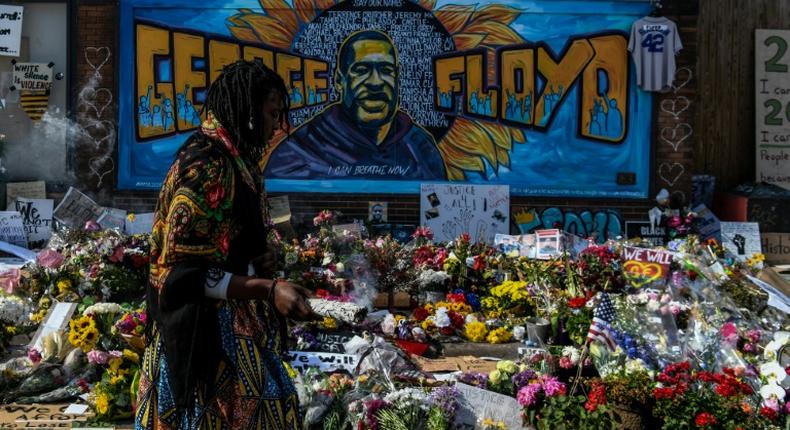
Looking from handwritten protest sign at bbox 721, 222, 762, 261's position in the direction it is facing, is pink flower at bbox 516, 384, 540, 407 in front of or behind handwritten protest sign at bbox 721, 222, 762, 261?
in front

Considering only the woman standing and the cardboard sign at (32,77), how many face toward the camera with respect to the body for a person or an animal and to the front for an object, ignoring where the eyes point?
1

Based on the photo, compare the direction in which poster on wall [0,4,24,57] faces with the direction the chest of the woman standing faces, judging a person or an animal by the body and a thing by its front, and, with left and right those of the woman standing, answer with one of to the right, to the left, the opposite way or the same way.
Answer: to the right

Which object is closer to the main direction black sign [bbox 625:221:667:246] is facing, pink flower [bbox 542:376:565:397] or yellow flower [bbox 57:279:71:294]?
the pink flower

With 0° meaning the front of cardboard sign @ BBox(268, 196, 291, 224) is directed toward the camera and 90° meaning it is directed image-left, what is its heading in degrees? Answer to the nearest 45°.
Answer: approximately 0°

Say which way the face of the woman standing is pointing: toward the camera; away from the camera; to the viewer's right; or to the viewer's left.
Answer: to the viewer's right

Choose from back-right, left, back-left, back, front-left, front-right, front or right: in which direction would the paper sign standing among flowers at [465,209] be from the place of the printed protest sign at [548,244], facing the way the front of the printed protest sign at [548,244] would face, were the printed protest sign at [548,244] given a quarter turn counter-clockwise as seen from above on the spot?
back-left

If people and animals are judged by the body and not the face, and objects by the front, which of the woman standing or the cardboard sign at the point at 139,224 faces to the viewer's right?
the woman standing

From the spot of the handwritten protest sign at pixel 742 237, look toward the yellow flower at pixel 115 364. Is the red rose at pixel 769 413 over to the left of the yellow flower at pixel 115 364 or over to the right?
left

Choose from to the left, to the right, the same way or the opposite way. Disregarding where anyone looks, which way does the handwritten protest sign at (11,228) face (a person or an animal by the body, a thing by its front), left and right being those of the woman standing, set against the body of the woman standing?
to the right

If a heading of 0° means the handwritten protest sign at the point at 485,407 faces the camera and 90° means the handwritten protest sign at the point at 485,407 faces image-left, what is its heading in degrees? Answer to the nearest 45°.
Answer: approximately 0°

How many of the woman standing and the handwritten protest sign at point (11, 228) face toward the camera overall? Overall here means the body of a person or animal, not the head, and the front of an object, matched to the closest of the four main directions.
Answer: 1

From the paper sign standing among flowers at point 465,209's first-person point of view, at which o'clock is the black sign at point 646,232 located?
The black sign is roughly at 9 o'clock from the paper sign standing among flowers.

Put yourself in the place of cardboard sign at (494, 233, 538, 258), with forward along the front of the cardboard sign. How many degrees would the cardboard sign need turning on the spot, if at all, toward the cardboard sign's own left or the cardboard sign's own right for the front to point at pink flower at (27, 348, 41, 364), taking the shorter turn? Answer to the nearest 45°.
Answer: approximately 45° to the cardboard sign's own right

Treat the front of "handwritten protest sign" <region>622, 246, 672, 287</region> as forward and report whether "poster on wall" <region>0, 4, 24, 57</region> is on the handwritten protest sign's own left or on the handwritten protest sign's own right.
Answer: on the handwritten protest sign's own right

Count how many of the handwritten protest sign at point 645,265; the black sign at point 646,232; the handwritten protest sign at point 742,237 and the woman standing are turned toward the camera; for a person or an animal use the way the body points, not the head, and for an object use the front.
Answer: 3

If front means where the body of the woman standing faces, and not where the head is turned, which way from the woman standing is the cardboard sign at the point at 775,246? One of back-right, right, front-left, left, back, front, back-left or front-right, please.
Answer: front-left

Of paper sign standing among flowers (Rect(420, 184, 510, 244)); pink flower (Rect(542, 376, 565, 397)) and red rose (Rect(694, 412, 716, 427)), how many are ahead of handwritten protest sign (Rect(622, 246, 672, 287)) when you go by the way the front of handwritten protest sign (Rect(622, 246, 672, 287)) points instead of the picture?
2
